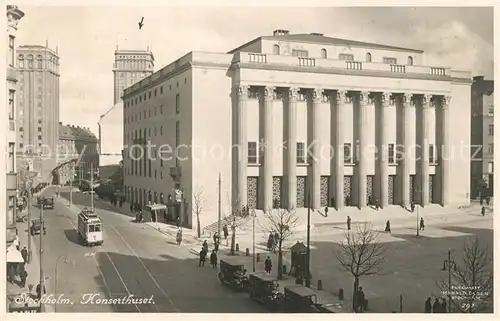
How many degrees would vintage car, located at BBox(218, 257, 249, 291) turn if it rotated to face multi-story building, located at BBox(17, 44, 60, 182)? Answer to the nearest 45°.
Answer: approximately 135° to its right
